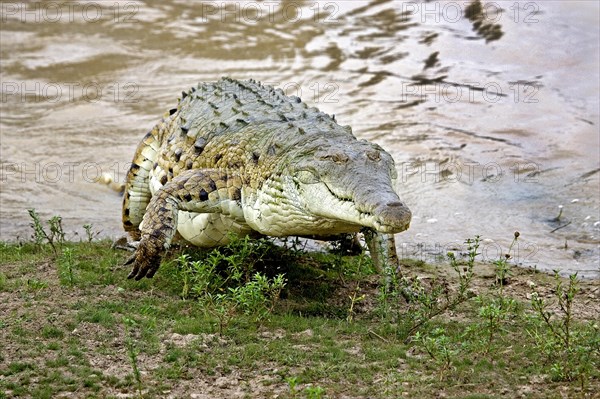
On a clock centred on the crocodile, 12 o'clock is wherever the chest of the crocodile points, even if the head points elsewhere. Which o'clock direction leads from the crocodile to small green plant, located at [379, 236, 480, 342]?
The small green plant is roughly at 12 o'clock from the crocodile.

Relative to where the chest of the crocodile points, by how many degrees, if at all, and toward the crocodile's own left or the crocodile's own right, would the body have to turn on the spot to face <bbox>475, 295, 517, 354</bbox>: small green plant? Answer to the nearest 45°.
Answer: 0° — it already faces it

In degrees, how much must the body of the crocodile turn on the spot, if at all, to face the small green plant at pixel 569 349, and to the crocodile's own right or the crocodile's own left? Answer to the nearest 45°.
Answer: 0° — it already faces it

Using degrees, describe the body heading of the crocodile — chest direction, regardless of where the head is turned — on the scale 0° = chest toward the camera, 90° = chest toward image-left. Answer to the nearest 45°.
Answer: approximately 315°

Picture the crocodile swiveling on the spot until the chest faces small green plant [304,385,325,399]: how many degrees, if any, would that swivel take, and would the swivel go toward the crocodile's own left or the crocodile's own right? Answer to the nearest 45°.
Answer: approximately 45° to the crocodile's own right

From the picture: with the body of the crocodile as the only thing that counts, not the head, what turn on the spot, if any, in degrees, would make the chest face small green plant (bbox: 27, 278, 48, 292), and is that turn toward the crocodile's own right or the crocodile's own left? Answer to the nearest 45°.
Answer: approximately 135° to the crocodile's own right
